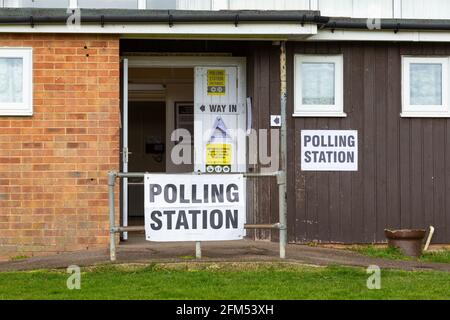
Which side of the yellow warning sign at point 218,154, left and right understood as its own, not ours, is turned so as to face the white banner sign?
front

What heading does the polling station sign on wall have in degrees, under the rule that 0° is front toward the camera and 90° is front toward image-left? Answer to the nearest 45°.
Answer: approximately 0°

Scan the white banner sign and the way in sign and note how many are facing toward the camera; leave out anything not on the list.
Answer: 2

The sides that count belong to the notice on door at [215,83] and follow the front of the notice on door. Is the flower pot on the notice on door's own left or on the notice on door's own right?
on the notice on door's own left

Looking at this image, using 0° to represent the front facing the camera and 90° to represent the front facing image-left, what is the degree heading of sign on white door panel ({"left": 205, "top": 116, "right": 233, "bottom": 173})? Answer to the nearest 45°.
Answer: approximately 0°

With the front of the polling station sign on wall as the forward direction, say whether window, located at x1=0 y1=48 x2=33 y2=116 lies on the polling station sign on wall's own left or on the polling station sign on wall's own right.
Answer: on the polling station sign on wall's own right
